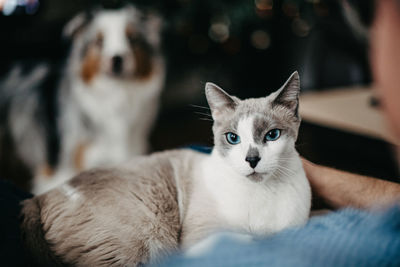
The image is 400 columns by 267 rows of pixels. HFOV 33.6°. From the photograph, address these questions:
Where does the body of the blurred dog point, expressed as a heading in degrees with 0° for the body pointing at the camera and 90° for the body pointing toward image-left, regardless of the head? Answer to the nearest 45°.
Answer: approximately 0°

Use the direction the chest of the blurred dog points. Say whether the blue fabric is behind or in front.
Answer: in front

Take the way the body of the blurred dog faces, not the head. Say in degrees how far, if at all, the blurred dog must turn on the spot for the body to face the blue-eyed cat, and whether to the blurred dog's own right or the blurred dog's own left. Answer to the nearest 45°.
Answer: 0° — it already faces it
